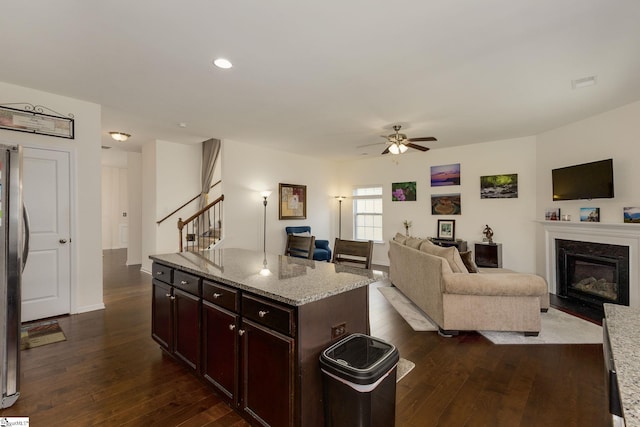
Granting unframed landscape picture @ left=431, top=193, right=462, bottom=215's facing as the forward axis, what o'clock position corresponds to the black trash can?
The black trash can is roughly at 12 o'clock from the unframed landscape picture.

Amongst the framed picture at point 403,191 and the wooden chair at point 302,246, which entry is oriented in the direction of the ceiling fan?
the framed picture

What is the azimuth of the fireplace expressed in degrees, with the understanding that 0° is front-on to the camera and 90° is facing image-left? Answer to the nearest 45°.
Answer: approximately 45°

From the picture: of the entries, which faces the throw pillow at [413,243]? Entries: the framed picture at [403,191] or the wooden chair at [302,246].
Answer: the framed picture

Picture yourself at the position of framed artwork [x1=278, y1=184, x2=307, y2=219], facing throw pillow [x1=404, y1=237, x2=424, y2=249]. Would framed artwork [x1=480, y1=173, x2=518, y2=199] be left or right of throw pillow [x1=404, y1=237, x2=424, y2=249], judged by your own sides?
left

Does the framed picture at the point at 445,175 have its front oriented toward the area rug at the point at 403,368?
yes

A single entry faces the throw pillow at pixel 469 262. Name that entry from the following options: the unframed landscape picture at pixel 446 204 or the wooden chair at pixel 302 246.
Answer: the unframed landscape picture

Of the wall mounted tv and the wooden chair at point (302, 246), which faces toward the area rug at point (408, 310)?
the wall mounted tv

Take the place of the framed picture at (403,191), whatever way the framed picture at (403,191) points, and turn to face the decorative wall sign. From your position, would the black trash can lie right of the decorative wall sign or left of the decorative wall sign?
left
